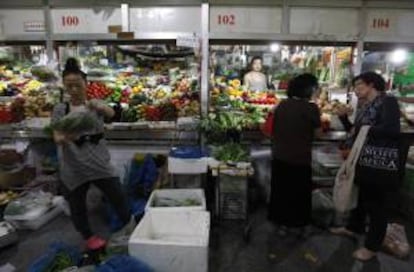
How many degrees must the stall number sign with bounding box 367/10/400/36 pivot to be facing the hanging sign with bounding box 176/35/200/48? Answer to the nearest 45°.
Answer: approximately 45° to its right

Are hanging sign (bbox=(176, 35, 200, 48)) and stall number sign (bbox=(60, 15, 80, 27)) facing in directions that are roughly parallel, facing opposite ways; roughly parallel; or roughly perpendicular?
roughly parallel

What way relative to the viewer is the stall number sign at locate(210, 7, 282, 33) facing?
toward the camera

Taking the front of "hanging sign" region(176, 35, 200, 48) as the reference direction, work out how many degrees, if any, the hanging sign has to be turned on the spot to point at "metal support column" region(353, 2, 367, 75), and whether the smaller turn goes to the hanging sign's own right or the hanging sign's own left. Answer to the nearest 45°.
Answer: approximately 90° to the hanging sign's own left

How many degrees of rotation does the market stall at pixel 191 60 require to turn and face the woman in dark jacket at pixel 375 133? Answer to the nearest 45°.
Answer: approximately 45° to its left

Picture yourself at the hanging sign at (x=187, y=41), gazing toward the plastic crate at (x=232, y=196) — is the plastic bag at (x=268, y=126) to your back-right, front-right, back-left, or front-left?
front-left

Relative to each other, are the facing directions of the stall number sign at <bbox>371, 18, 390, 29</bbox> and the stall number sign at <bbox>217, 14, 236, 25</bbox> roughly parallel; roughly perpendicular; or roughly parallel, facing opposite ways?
roughly parallel

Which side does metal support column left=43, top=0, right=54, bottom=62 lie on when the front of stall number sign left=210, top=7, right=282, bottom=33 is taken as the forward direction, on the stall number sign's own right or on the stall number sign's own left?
on the stall number sign's own right

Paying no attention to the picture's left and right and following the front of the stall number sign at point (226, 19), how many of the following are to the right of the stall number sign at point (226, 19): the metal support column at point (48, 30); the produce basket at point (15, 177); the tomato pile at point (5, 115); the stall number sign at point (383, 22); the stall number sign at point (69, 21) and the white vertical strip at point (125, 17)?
5

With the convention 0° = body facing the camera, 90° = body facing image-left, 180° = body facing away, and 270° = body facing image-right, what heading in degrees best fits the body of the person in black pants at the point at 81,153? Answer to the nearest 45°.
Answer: approximately 0°

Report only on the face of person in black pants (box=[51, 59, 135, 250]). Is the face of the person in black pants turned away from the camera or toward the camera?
toward the camera

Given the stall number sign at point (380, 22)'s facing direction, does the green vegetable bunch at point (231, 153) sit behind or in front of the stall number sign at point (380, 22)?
in front
